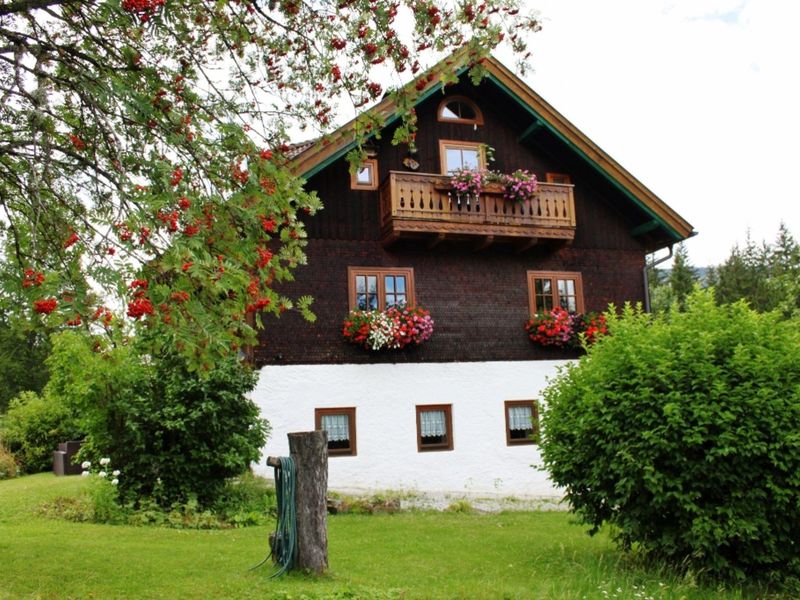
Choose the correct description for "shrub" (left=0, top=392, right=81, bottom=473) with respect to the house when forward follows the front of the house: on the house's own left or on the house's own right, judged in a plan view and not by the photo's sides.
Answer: on the house's own right

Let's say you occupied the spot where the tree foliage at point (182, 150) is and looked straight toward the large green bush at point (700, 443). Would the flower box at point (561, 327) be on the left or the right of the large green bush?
left

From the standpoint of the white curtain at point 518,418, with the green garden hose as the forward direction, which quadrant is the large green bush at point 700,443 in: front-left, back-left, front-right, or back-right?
front-left

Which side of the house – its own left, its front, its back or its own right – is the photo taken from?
front

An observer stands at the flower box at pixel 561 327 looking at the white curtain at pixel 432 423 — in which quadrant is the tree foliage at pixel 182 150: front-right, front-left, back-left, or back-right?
front-left

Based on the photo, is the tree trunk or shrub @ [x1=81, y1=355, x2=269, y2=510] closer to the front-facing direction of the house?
the tree trunk

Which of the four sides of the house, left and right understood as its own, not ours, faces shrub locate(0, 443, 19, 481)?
right

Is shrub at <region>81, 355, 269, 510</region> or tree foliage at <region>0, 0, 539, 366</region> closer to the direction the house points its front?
the tree foliage

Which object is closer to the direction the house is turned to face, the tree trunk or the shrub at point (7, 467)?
the tree trunk

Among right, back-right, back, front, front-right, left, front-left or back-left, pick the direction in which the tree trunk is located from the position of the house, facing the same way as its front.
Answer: front

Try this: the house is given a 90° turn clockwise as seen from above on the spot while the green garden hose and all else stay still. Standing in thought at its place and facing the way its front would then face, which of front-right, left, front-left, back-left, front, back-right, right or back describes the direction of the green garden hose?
left

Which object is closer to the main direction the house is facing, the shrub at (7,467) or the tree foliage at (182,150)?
the tree foliage

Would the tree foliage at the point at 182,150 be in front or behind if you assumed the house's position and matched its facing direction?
in front
